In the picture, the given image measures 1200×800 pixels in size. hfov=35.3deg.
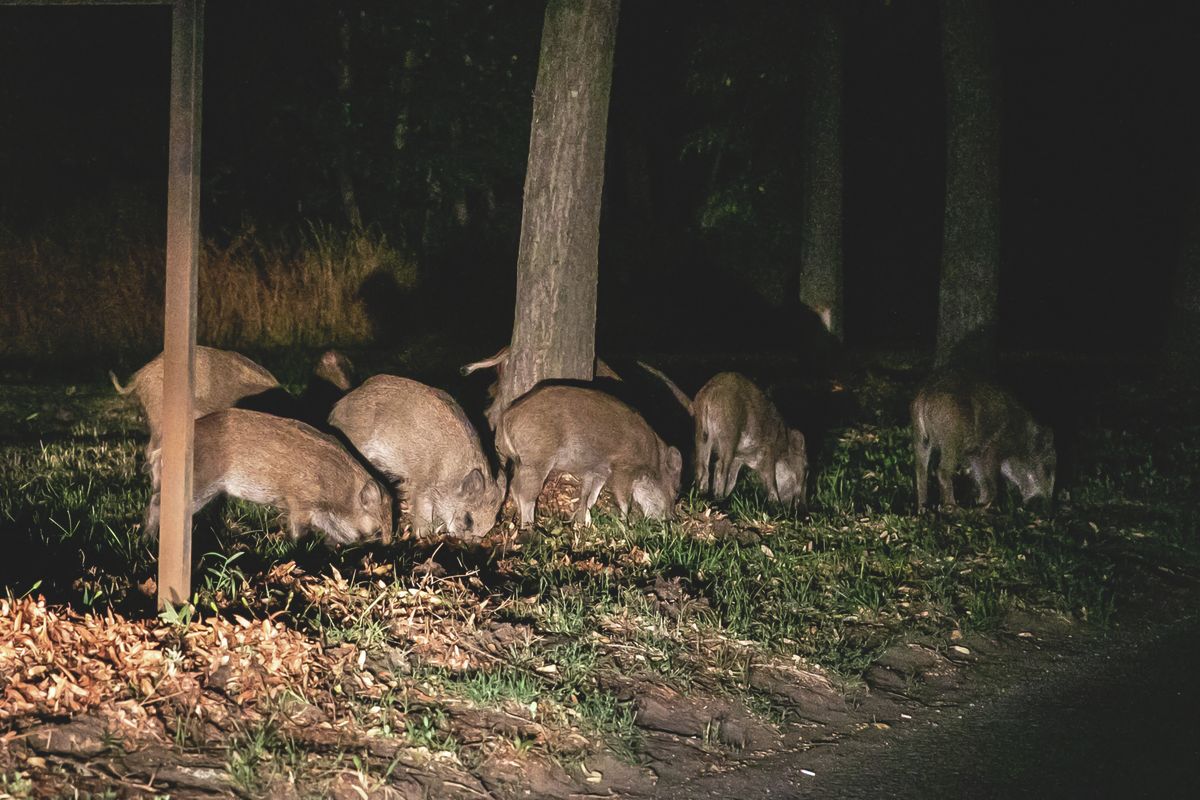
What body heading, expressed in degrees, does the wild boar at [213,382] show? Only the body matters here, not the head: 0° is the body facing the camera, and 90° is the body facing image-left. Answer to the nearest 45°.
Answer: approximately 270°

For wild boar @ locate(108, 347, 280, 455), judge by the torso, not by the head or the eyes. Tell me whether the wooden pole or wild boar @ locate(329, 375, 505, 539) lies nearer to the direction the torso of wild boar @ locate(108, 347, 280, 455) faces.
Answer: the wild boar

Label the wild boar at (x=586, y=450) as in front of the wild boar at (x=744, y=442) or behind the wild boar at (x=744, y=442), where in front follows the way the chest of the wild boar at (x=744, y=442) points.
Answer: behind

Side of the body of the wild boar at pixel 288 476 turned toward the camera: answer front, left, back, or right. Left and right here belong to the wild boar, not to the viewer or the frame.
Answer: right

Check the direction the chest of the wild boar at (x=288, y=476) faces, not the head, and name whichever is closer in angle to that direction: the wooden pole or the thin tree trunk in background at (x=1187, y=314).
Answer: the thin tree trunk in background

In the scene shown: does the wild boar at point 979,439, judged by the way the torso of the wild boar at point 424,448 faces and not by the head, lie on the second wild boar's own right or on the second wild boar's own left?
on the second wild boar's own left

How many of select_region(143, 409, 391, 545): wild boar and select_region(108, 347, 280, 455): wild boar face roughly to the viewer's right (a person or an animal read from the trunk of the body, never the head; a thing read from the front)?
2
